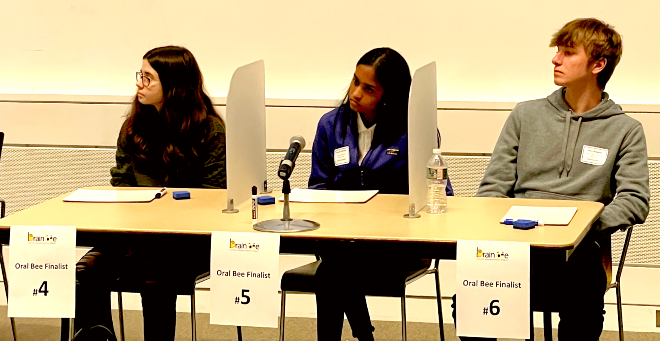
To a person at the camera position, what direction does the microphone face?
facing away from the viewer and to the right of the viewer

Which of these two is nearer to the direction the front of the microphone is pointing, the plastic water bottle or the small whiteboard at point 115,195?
the plastic water bottle

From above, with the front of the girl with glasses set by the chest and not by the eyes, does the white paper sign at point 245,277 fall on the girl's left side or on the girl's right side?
on the girl's left side

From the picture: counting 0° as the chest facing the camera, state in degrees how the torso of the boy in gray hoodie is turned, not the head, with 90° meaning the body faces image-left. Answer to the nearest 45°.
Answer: approximately 45°

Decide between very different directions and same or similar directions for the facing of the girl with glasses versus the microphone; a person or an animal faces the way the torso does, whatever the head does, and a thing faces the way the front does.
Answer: very different directions

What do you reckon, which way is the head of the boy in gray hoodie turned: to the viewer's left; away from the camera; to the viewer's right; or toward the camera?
to the viewer's left
